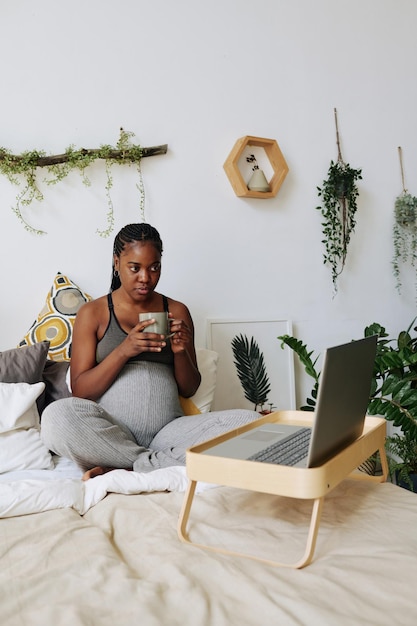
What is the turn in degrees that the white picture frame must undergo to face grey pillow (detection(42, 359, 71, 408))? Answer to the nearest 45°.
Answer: approximately 45° to its right

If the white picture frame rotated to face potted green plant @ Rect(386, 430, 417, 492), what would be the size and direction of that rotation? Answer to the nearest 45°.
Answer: approximately 45° to its left

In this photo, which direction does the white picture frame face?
toward the camera

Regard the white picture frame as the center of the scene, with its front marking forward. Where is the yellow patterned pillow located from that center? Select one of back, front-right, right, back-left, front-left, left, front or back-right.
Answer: front-right

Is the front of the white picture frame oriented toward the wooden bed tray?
yes

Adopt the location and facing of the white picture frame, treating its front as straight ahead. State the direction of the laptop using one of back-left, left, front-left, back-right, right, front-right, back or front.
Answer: front

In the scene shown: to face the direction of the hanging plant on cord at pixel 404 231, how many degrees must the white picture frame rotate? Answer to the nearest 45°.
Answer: approximately 135° to its left

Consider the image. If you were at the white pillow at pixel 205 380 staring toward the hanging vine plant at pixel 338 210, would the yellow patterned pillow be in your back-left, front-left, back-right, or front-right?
back-left

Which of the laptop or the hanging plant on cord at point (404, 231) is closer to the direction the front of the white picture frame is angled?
the laptop
